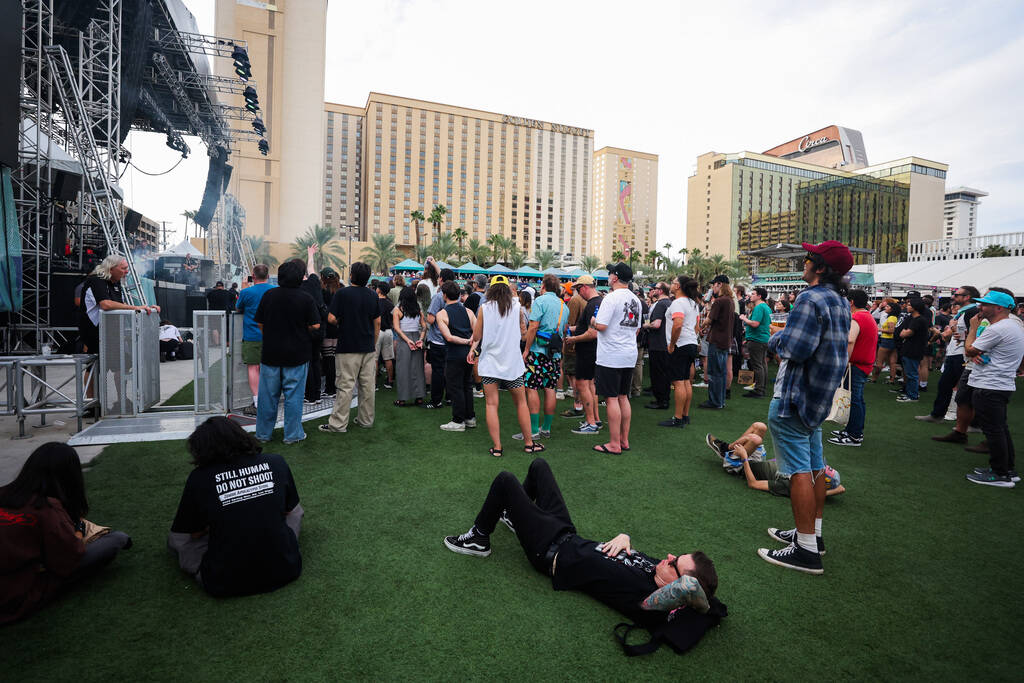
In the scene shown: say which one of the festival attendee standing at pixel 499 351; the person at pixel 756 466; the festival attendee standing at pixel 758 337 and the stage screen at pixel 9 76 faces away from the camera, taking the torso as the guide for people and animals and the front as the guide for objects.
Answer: the festival attendee standing at pixel 499 351

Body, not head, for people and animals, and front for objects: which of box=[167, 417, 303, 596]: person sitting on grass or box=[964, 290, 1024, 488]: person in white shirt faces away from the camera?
the person sitting on grass

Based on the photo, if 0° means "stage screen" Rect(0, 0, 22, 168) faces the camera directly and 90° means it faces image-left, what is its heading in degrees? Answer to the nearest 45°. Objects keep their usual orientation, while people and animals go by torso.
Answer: approximately 270°

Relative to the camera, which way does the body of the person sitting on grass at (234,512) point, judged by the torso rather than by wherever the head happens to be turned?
away from the camera

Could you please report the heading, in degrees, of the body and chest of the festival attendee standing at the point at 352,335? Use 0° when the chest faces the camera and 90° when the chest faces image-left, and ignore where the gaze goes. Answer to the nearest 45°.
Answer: approximately 135°

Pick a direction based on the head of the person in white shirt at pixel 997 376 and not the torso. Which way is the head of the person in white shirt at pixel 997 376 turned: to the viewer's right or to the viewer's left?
to the viewer's left

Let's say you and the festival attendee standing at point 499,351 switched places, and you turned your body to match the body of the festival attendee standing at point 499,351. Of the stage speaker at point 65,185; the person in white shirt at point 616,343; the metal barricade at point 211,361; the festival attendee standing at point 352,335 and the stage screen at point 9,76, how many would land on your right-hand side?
1

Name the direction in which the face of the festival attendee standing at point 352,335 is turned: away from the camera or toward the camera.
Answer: away from the camera

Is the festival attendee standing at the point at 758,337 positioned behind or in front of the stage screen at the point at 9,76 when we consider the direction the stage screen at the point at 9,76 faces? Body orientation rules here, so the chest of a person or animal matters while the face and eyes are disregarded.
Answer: in front

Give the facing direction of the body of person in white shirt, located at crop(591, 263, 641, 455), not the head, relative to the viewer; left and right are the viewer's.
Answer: facing away from the viewer and to the left of the viewer

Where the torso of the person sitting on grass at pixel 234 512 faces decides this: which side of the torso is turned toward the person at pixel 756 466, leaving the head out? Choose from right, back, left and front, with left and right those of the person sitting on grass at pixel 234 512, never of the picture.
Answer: right

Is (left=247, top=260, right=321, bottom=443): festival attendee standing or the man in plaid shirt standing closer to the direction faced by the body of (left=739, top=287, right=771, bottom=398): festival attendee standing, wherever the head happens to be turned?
the festival attendee standing
